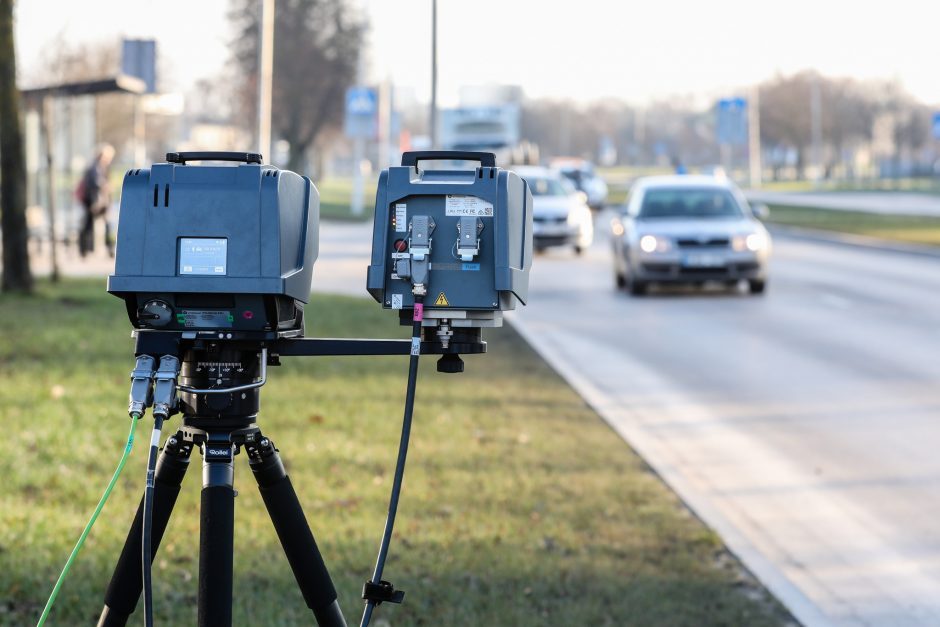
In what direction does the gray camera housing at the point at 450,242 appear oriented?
away from the camera

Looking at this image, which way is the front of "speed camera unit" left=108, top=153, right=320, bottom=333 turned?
away from the camera

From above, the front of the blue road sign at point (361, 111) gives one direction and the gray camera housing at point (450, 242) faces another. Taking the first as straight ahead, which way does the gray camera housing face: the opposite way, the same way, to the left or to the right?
the opposite way

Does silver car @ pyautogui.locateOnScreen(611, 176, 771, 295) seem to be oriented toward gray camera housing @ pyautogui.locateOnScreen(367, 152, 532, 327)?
yes

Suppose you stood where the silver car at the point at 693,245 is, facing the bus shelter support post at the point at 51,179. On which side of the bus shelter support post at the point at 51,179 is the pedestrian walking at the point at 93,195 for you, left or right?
right

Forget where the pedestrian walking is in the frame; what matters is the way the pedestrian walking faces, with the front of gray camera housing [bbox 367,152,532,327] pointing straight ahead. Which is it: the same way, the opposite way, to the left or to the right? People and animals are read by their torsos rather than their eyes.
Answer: to the right
